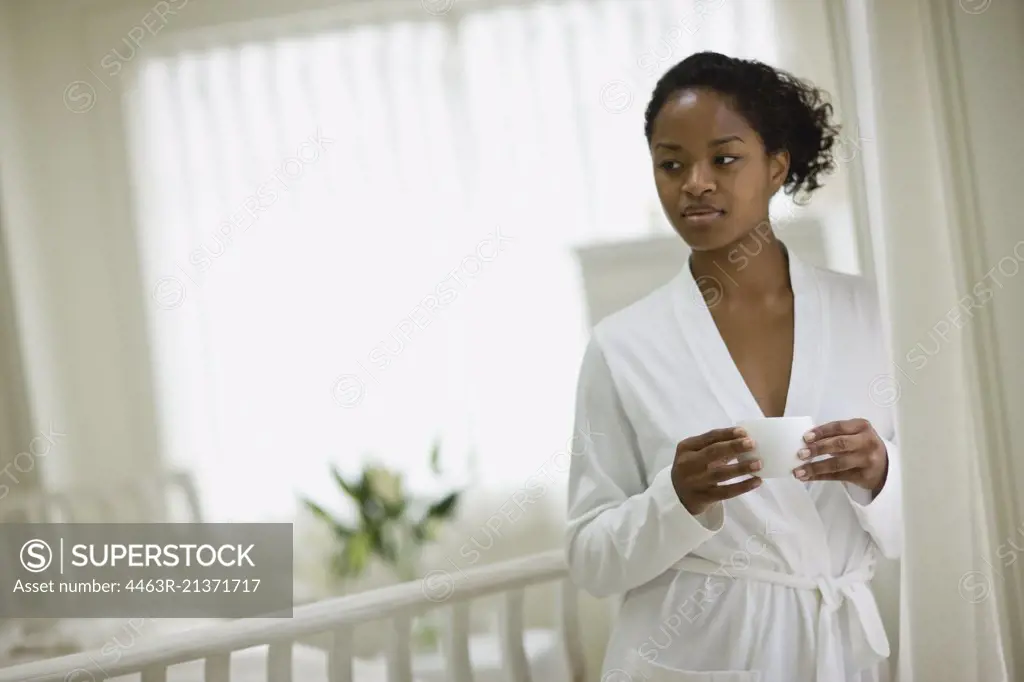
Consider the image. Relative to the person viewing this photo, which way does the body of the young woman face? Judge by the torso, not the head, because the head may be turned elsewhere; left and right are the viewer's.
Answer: facing the viewer

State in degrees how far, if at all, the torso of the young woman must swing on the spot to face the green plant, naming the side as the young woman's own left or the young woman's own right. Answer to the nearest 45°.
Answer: approximately 135° to the young woman's own right

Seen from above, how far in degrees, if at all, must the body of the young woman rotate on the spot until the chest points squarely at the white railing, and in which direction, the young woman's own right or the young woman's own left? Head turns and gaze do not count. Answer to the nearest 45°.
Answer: approximately 90° to the young woman's own right

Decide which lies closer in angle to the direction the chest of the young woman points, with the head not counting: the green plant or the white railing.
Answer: the white railing
